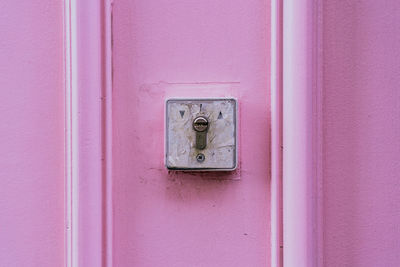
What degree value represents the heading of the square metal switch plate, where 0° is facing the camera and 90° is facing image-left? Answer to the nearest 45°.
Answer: approximately 0°
